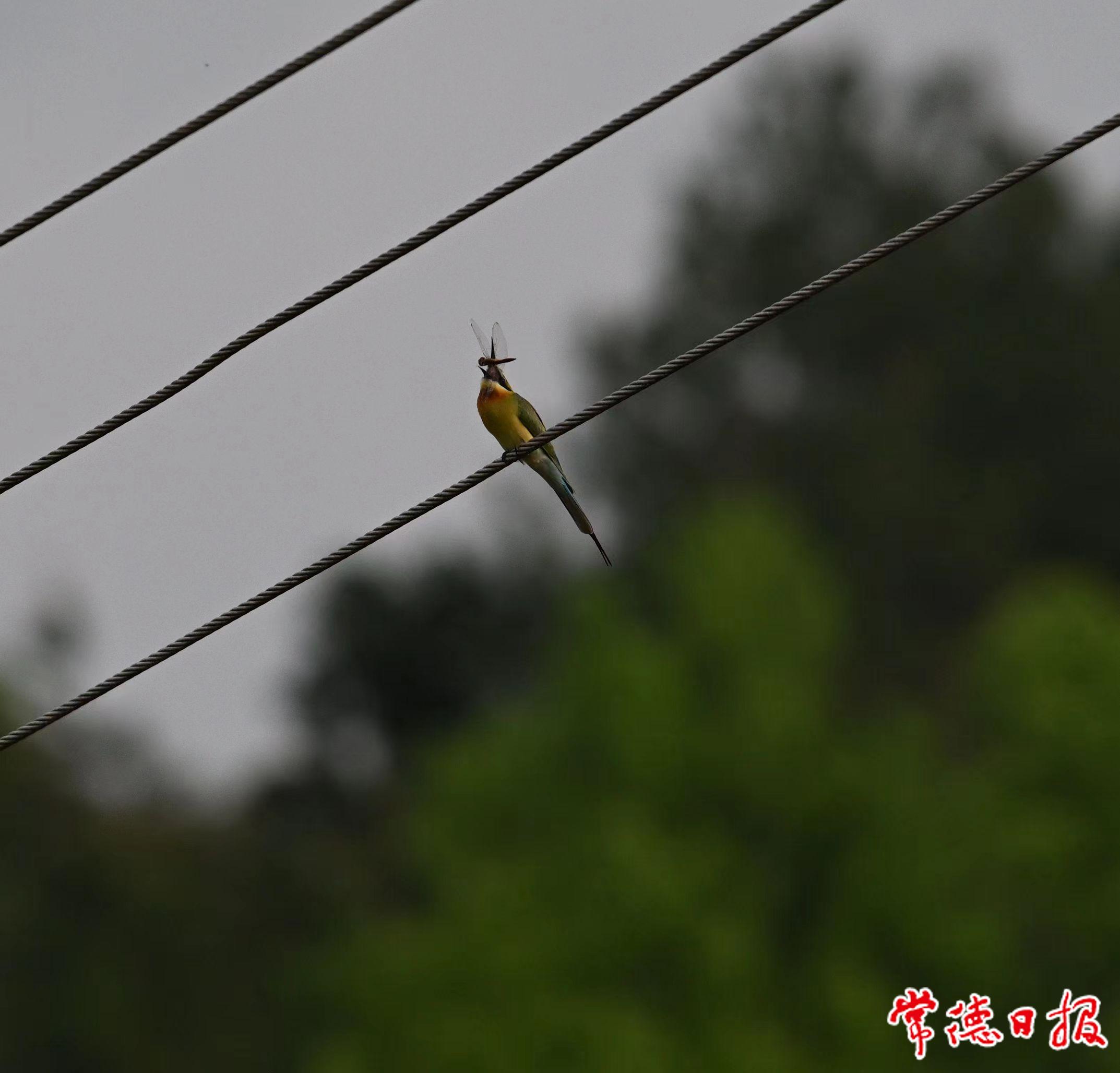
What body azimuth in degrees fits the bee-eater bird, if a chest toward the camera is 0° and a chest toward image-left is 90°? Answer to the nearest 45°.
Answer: approximately 45°

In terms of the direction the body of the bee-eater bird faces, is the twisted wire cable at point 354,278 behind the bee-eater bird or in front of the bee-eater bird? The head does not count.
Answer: in front
